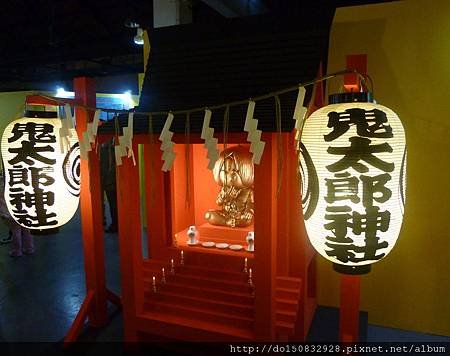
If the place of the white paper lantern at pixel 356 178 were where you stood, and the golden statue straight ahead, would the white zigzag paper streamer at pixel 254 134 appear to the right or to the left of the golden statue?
left

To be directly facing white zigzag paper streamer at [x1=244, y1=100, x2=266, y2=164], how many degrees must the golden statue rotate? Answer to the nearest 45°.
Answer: approximately 45° to its left

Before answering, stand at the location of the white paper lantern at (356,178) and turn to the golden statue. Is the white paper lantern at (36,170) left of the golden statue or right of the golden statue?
left

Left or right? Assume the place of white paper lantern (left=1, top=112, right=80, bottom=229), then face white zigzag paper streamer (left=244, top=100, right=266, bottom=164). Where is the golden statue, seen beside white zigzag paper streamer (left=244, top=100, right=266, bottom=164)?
left

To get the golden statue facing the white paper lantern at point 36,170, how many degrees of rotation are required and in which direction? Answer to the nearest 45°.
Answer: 0° — it already faces it

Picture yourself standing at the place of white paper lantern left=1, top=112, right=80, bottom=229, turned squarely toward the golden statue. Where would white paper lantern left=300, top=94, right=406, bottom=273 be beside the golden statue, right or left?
right

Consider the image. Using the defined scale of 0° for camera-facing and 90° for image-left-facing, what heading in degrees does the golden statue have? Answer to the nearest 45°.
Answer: approximately 45°

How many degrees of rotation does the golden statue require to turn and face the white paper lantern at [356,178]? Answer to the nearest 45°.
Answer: approximately 45° to its left
